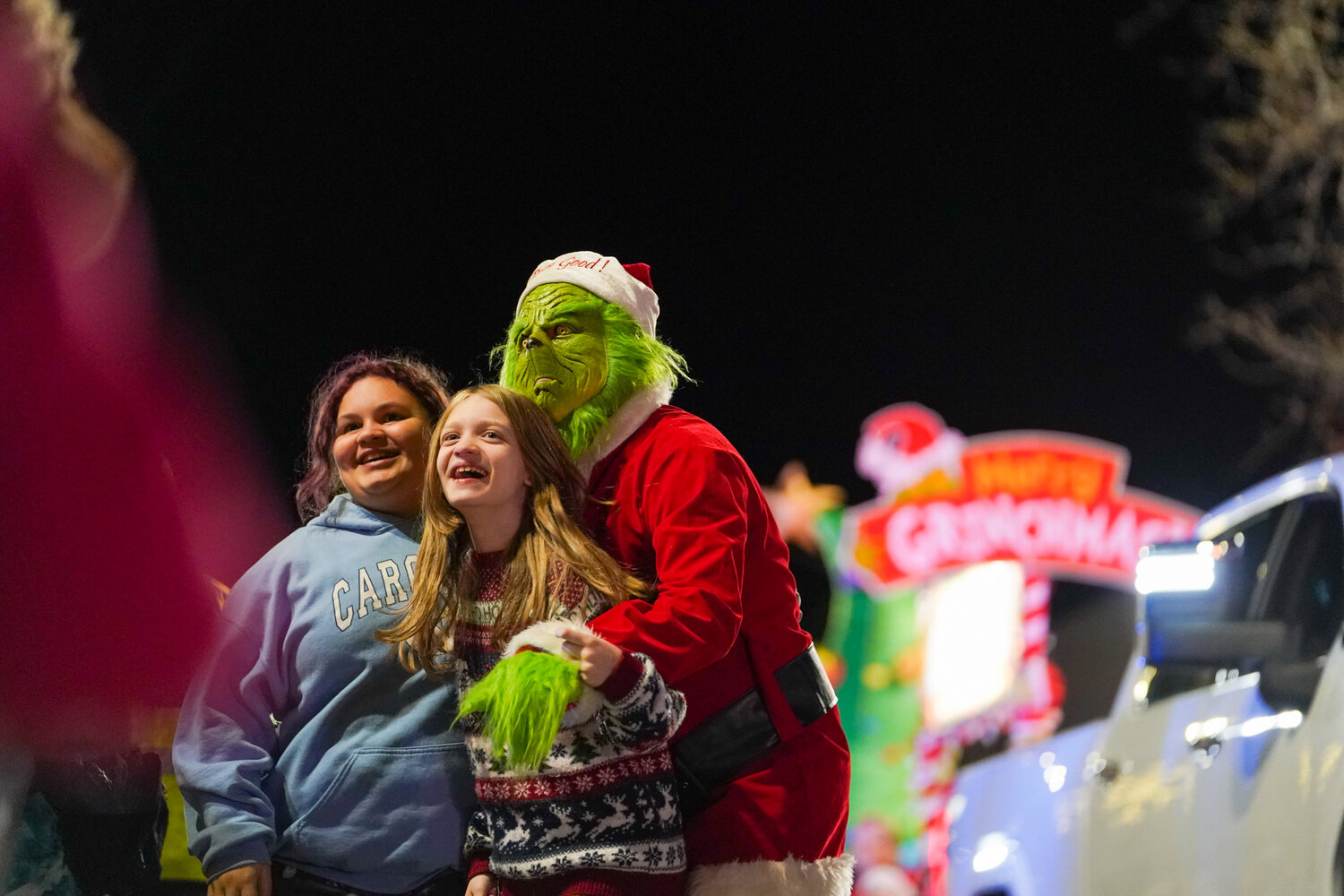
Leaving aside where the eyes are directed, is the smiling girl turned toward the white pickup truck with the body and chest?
no

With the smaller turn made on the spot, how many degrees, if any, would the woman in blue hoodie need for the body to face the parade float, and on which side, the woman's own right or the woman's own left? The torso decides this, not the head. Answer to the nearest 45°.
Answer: approximately 90° to the woman's own left

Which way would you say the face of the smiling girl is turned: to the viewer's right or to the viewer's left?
to the viewer's left

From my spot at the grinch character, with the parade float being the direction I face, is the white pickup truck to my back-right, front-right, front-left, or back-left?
front-right

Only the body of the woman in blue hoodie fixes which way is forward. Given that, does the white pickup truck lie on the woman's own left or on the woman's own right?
on the woman's own left

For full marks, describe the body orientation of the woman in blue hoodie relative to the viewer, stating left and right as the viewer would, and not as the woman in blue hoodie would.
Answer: facing the viewer and to the right of the viewer

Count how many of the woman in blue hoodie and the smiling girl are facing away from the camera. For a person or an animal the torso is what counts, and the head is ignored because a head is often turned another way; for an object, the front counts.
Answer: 0

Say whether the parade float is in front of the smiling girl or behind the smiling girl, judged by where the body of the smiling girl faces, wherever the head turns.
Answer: behind

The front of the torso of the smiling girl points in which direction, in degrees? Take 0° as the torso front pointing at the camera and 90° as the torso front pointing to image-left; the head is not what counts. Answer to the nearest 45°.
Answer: approximately 45°
